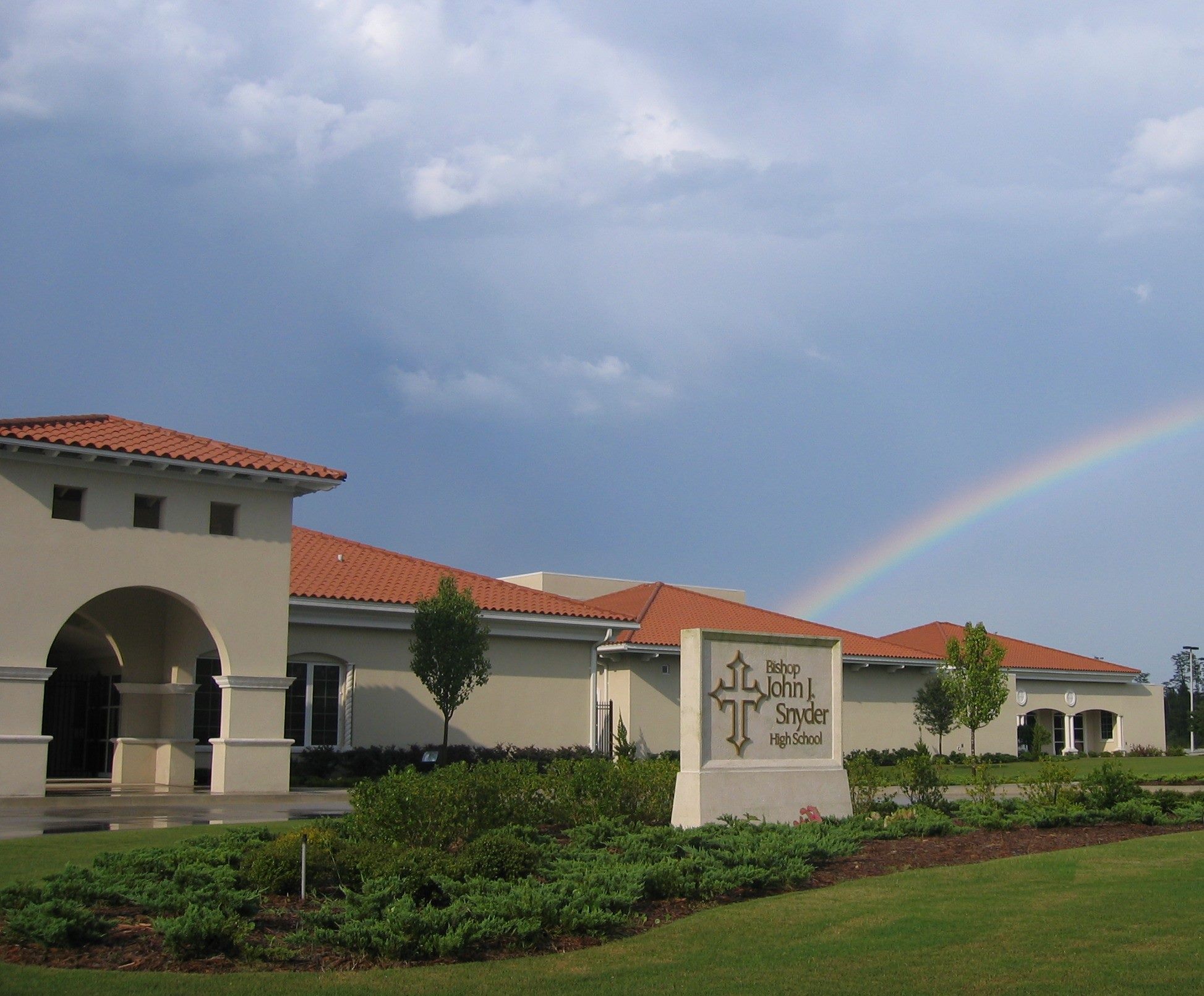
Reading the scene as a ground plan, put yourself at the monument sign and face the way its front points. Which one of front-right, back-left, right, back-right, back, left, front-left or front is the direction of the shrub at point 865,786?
left

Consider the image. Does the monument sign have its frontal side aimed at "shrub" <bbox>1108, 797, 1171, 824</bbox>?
no

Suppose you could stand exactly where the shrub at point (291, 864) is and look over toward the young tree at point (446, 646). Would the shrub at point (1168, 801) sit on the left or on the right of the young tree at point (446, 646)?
right

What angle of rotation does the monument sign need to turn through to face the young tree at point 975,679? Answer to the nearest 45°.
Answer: approximately 135° to its left

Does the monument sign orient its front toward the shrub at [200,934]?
no

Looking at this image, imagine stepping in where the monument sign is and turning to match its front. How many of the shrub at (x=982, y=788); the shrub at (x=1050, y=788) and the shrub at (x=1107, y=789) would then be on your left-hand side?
3

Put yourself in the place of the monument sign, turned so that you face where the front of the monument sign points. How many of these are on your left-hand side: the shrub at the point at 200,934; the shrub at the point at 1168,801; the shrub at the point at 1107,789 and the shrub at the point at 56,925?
2

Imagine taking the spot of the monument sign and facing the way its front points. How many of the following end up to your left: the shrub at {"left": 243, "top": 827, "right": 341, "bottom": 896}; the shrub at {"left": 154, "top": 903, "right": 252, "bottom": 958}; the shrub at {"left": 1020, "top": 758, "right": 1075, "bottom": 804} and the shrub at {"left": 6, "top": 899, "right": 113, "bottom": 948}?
1

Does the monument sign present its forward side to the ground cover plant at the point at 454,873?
no

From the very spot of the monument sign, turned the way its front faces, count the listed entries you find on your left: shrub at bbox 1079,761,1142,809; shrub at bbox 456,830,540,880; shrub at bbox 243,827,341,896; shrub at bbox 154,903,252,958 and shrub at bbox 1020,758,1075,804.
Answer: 2

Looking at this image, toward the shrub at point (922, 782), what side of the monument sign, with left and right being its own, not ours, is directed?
left

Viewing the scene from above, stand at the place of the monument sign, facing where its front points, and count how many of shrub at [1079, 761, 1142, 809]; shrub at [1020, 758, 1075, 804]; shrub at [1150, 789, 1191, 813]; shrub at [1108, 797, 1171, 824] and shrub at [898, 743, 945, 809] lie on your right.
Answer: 0

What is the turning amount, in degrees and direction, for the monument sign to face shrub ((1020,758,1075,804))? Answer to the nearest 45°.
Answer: approximately 90° to its left

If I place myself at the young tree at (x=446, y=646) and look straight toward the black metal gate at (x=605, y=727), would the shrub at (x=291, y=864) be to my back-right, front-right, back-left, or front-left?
back-right

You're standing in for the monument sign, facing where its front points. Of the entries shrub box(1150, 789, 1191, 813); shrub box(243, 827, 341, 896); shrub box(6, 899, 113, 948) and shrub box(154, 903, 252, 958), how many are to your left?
1

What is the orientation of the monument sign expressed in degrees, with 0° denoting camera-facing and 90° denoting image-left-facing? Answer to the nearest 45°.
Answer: approximately 315°

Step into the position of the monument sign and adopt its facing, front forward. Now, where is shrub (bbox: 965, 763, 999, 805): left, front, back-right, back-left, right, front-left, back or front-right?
left
